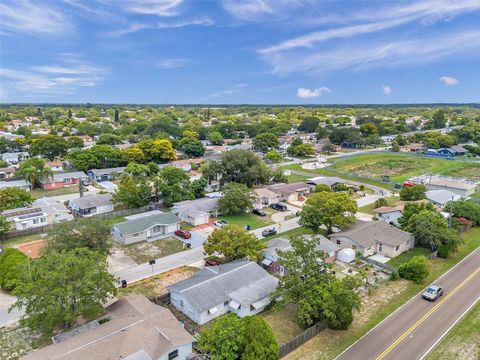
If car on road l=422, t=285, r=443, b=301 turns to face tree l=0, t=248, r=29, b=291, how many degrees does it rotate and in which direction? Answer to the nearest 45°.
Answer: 0° — it already faces it

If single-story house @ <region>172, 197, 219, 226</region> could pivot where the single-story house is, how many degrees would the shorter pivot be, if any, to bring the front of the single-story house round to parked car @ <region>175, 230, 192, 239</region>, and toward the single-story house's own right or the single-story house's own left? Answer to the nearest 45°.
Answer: approximately 45° to the single-story house's own right

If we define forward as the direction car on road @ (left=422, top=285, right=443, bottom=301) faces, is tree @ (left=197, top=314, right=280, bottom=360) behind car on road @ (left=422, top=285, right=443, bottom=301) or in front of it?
in front

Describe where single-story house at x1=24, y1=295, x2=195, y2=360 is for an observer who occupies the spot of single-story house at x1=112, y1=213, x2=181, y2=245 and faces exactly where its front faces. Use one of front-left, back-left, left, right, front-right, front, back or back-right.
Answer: front-right

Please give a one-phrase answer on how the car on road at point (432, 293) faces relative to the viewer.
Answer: facing the viewer and to the left of the viewer

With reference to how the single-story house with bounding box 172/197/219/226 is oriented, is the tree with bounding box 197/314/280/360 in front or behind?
in front

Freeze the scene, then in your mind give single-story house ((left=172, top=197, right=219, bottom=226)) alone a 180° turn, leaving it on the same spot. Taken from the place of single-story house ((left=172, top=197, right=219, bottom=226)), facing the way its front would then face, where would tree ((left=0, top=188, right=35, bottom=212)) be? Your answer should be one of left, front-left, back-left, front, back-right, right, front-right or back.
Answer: front-left

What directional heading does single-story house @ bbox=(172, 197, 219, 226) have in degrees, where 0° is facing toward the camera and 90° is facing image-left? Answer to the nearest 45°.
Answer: approximately 315°

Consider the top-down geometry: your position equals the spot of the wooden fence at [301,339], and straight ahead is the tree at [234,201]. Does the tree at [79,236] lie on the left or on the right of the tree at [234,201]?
left

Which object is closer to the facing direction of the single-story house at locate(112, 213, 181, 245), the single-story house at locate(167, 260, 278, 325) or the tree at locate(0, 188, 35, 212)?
the single-story house

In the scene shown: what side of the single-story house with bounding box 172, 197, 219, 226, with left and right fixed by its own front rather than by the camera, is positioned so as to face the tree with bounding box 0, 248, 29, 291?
right

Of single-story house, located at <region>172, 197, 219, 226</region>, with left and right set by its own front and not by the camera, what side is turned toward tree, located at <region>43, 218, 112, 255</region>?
right

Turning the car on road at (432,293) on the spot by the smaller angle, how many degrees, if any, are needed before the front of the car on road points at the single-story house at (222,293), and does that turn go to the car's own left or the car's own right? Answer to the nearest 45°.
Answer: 0° — it already faces it

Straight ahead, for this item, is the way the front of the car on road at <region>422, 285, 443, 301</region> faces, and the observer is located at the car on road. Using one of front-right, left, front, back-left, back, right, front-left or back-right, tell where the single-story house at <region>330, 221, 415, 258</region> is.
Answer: right
